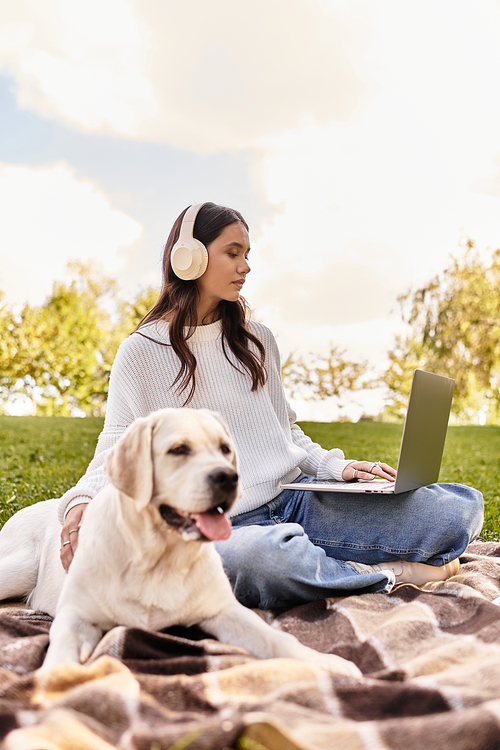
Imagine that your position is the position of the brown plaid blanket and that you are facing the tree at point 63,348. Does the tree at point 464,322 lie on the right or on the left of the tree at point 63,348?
right

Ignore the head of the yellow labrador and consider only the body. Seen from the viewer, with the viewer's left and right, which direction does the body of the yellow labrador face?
facing the viewer and to the right of the viewer

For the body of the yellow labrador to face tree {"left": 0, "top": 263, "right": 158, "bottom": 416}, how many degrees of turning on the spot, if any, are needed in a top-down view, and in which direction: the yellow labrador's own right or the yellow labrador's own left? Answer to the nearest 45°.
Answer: approximately 135° to the yellow labrador's own left

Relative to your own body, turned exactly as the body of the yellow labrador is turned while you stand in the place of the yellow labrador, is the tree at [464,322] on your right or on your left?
on your left

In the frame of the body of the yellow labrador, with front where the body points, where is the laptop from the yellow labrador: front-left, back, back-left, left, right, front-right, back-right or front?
left

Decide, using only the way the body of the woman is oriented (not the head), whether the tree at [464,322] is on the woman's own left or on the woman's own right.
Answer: on the woman's own left

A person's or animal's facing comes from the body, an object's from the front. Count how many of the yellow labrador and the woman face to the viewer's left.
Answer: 0

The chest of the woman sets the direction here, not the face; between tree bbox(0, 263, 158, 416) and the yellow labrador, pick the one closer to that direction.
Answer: the yellow labrador

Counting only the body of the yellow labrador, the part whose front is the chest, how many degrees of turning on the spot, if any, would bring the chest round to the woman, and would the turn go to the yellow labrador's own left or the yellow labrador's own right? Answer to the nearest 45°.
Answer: approximately 135° to the yellow labrador's own left
